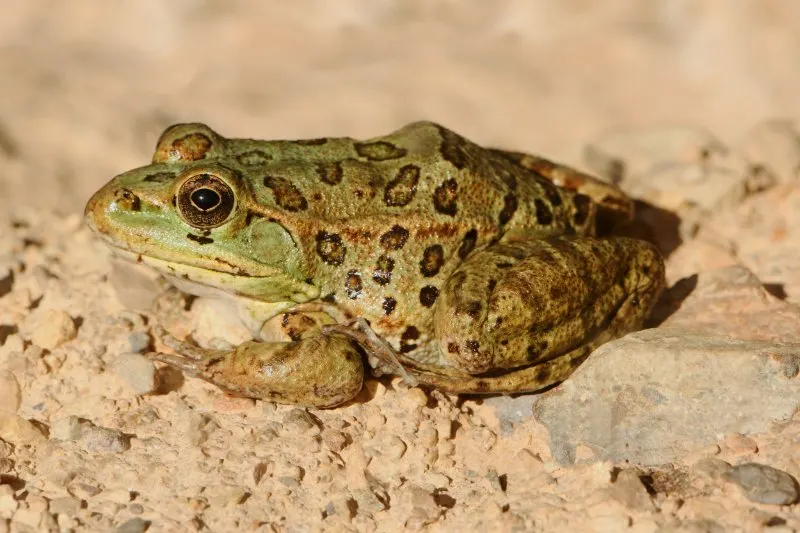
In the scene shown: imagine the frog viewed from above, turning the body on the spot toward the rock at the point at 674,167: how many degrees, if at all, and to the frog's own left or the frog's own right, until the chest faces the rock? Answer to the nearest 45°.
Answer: approximately 135° to the frog's own right

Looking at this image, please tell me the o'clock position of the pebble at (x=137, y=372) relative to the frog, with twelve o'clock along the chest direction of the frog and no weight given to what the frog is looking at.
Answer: The pebble is roughly at 12 o'clock from the frog.

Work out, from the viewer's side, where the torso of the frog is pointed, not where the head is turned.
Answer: to the viewer's left

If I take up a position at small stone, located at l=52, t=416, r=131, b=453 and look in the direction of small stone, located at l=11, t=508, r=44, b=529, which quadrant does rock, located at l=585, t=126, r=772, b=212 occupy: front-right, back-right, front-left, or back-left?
back-left

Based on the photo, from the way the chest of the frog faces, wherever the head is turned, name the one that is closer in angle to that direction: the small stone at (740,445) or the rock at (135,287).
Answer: the rock

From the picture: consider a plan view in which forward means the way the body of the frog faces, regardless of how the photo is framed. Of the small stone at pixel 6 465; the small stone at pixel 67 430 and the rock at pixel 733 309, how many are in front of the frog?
2

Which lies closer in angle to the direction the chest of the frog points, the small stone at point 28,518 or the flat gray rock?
the small stone

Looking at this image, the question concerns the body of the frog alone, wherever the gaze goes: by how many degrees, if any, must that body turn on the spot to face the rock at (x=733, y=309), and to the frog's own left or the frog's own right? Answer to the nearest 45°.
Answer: approximately 180°

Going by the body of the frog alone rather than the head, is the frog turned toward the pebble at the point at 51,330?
yes

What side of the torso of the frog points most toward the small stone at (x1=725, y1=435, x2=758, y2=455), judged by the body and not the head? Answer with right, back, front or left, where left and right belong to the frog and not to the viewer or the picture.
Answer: back
